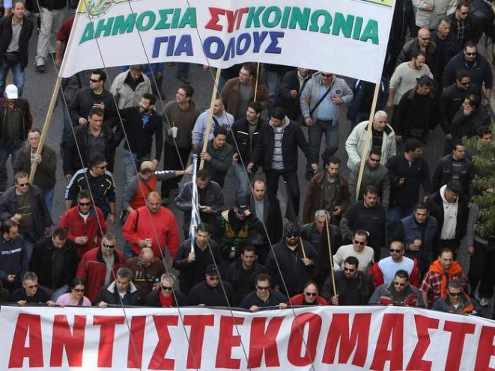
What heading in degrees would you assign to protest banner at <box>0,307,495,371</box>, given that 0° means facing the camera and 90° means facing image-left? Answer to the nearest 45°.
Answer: approximately 0°

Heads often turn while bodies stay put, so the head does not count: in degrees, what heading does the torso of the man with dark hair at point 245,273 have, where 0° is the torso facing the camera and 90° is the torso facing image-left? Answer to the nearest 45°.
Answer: approximately 0°
